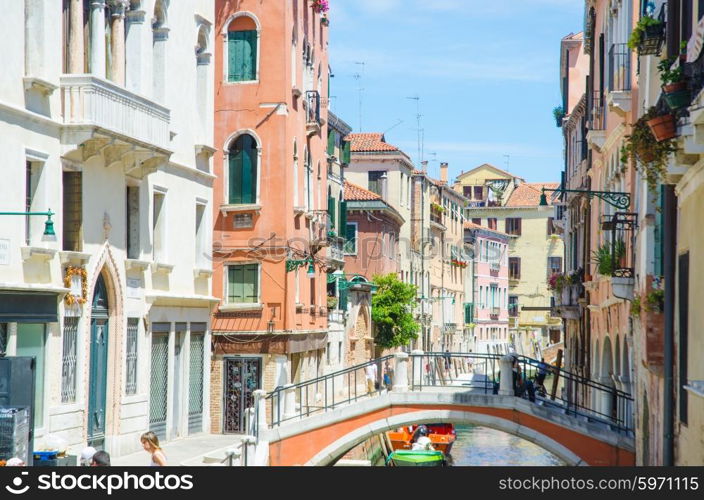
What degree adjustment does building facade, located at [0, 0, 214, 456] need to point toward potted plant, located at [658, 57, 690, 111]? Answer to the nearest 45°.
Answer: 0° — it already faces it

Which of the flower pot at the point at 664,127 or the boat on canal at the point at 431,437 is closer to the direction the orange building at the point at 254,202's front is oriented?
the flower pot

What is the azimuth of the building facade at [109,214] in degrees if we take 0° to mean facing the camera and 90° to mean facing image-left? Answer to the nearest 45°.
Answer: approximately 315°
